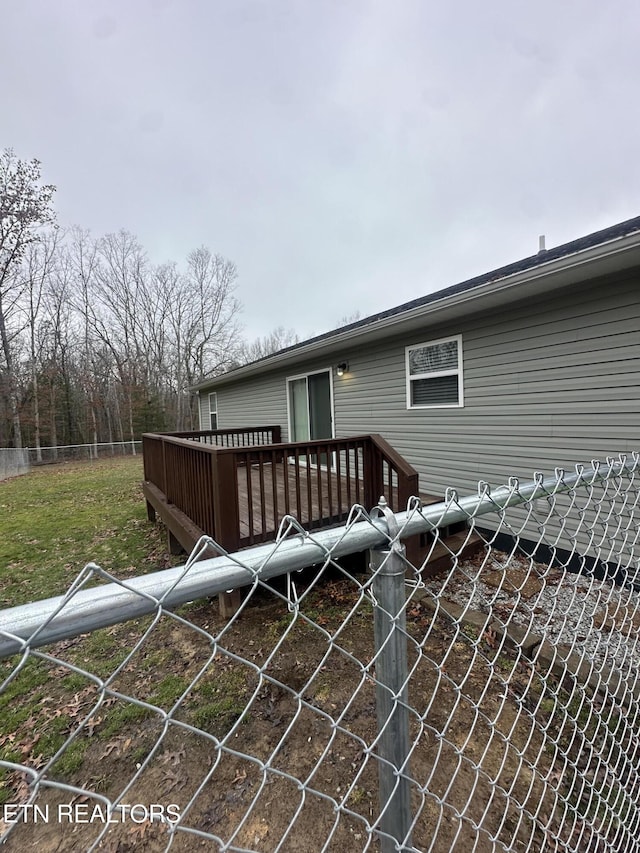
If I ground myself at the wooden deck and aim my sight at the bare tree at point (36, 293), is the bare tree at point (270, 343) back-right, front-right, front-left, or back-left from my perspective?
front-right

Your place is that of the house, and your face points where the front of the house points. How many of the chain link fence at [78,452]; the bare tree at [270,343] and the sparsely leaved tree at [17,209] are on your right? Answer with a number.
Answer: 0

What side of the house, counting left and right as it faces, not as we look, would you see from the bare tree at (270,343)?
left

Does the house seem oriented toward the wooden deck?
no

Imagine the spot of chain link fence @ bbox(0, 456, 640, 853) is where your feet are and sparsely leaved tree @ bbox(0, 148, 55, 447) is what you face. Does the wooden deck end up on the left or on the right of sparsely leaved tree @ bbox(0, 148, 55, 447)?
right

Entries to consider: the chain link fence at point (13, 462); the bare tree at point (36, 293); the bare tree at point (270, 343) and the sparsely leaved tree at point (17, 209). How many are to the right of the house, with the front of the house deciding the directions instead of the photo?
0

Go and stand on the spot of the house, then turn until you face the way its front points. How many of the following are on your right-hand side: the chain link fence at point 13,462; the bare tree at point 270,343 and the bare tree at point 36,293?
0

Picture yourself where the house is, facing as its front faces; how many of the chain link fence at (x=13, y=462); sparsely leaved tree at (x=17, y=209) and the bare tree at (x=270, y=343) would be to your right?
0

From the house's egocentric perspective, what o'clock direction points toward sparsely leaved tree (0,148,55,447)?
The sparsely leaved tree is roughly at 8 o'clock from the house.
